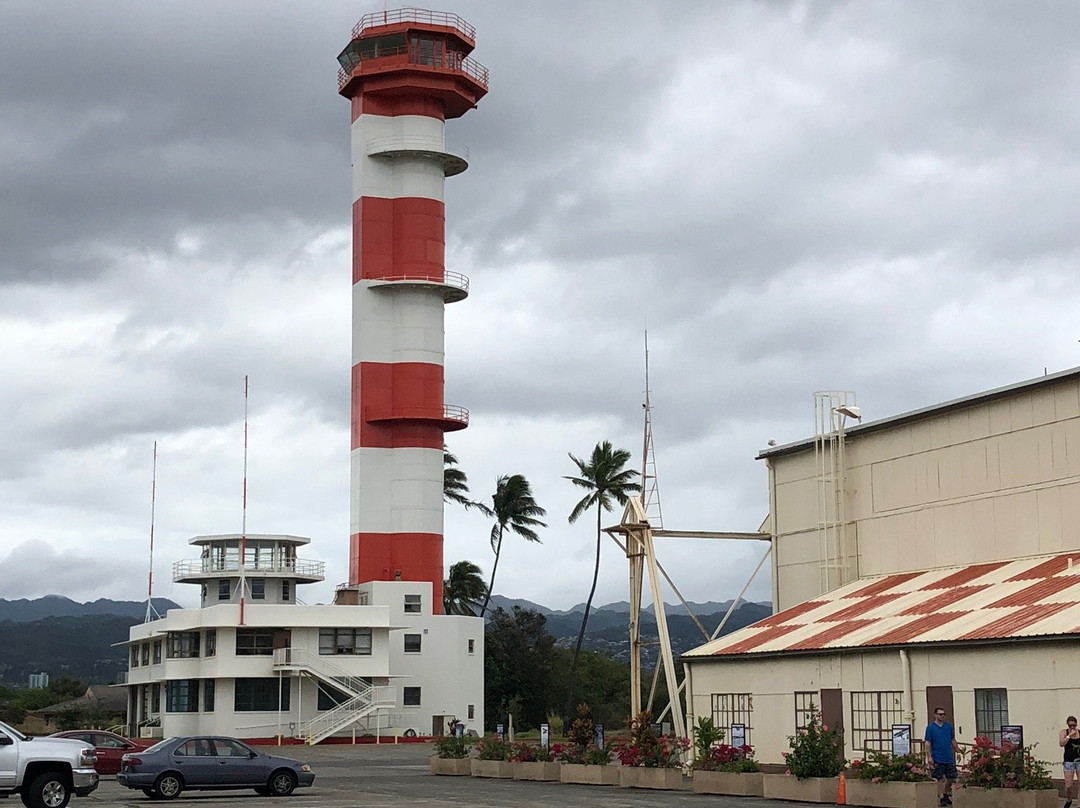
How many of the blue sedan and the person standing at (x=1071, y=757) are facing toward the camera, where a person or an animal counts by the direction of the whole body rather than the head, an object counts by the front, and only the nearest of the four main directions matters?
1

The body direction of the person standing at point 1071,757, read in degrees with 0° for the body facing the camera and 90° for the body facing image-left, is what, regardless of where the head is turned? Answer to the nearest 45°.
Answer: approximately 0°

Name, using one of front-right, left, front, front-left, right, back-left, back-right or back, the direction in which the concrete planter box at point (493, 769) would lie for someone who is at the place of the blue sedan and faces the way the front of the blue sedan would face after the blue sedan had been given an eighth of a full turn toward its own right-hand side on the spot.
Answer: left

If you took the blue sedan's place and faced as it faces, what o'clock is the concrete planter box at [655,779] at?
The concrete planter box is roughly at 12 o'clock from the blue sedan.

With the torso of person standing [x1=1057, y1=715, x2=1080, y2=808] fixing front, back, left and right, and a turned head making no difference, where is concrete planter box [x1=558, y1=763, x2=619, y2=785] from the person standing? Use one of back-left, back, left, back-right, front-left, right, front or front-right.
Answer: back-right

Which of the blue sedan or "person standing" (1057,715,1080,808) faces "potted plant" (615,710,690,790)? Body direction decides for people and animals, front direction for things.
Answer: the blue sedan

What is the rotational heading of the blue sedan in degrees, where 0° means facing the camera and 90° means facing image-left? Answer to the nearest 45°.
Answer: approximately 270°

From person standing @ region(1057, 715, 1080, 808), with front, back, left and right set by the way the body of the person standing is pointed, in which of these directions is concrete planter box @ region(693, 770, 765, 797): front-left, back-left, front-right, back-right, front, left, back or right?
back-right

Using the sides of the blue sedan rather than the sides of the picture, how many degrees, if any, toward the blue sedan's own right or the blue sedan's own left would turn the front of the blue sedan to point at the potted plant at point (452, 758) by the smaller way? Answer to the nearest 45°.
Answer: approximately 45° to the blue sedan's own left

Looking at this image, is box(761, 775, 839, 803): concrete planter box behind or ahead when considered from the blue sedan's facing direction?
ahead

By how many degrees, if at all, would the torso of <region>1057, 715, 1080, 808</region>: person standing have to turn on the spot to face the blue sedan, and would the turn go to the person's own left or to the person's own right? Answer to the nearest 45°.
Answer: approximately 90° to the person's own right

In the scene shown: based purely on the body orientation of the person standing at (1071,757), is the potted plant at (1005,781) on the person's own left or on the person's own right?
on the person's own right

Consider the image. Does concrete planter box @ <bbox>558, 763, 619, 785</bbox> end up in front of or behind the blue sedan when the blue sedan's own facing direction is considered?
in front

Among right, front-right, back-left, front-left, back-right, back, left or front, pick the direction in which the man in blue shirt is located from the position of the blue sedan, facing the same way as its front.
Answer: front-right

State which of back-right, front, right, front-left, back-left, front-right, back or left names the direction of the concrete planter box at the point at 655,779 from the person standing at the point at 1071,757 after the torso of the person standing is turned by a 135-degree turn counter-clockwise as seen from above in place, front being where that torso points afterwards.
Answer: left

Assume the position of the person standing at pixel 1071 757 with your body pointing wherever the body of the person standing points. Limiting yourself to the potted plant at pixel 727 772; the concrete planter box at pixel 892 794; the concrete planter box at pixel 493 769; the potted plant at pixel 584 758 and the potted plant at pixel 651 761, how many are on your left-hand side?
0

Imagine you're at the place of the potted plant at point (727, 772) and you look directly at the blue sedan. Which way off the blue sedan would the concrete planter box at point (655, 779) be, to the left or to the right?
right

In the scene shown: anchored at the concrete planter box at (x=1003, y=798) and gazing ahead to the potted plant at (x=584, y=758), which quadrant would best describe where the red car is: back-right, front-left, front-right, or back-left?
front-left
